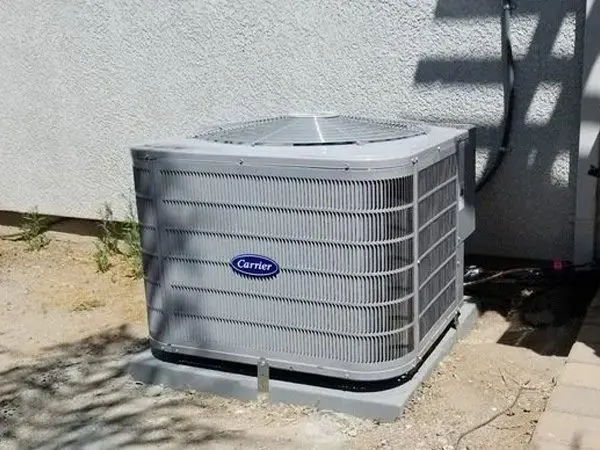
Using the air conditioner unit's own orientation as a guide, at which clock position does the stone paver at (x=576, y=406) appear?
The stone paver is roughly at 10 o'clock from the air conditioner unit.

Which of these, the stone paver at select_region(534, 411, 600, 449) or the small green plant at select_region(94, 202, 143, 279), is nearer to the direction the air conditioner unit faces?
the stone paver

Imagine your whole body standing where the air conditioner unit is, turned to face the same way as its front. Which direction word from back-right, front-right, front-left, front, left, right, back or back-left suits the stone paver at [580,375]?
left

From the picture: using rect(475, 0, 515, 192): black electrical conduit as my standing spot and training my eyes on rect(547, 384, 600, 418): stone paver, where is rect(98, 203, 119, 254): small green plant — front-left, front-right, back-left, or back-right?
back-right

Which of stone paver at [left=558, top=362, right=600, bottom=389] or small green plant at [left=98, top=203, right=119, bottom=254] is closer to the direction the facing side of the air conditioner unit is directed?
the stone paver

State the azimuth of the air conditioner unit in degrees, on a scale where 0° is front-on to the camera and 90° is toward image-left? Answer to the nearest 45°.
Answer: approximately 0°

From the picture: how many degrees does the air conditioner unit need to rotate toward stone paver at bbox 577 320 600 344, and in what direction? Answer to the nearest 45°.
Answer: approximately 90° to its left

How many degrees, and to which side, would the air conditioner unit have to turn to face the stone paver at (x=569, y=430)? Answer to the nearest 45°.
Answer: approximately 45° to its left

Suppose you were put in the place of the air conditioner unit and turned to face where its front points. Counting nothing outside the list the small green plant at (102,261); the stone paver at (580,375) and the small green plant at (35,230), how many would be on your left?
1

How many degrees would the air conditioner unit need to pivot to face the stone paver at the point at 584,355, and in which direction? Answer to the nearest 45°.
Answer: approximately 90° to its left

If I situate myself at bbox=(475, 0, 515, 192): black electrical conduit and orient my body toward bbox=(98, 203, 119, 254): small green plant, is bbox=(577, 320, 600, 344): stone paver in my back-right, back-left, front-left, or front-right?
back-left

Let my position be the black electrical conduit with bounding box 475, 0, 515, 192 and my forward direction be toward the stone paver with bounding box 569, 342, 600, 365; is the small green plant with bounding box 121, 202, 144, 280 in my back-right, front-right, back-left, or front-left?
back-right

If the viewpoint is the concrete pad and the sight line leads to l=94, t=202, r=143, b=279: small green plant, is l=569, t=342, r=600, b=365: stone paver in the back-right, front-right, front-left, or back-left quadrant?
back-right
